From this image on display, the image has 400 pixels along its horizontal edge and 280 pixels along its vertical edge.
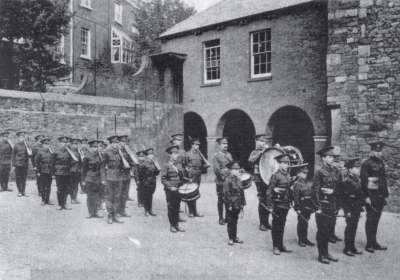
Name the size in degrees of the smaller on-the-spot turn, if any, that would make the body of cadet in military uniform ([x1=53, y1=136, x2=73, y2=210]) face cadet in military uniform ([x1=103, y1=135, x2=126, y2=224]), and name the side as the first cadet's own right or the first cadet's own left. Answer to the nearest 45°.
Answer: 0° — they already face them

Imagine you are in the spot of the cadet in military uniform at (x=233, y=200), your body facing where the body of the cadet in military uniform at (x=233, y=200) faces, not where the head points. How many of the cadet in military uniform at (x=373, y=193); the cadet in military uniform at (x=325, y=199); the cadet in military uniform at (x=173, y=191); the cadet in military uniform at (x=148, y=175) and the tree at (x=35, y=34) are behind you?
3

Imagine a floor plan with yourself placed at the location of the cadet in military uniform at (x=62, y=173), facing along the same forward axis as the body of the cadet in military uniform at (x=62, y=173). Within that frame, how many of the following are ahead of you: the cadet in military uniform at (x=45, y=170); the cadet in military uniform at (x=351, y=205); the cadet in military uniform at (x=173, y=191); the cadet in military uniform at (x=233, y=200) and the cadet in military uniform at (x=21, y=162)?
3

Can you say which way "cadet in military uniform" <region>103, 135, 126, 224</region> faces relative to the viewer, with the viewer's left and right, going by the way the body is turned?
facing the viewer and to the right of the viewer

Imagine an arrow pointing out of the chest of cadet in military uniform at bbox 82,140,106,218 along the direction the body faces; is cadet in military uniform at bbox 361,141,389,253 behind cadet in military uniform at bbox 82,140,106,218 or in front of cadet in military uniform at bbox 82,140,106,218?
in front

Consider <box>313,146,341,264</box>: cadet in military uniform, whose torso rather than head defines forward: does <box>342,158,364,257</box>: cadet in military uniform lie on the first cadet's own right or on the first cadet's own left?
on the first cadet's own left
